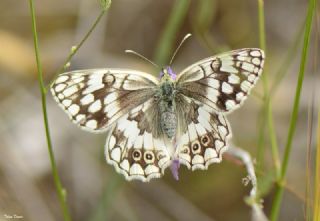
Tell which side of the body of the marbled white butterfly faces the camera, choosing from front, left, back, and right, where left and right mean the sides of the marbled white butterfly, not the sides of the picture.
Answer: back

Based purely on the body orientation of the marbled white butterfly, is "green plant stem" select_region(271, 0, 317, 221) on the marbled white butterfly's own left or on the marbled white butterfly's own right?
on the marbled white butterfly's own right
